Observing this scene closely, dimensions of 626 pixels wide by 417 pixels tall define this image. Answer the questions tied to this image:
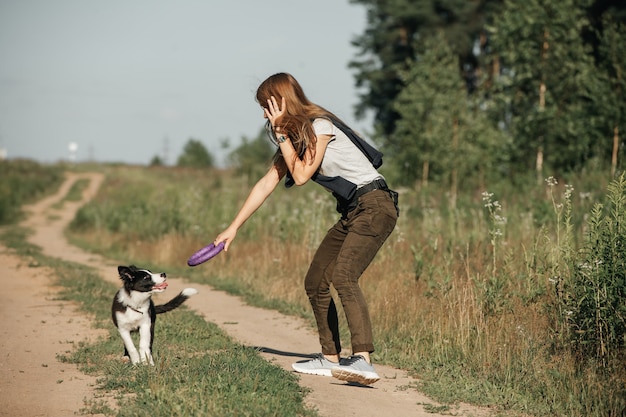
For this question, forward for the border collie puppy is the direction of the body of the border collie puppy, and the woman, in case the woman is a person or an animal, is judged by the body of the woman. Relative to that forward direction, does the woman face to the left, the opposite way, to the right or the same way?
to the right

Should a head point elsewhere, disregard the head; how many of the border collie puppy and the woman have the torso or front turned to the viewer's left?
1

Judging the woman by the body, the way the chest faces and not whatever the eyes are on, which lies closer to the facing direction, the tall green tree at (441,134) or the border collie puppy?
the border collie puppy

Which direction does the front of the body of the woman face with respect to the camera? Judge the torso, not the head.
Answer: to the viewer's left

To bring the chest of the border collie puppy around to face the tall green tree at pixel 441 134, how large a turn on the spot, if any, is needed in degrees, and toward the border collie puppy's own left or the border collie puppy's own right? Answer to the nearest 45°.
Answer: approximately 135° to the border collie puppy's own left

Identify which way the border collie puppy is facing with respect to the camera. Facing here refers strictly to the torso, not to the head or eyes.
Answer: toward the camera

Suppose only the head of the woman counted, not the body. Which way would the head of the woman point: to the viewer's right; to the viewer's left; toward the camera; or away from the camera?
to the viewer's left

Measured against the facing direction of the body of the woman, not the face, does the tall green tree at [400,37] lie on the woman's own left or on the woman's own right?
on the woman's own right

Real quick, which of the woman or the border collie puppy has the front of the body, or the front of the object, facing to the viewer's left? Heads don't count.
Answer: the woman

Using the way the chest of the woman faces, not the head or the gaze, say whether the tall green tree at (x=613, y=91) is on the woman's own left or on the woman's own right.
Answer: on the woman's own right

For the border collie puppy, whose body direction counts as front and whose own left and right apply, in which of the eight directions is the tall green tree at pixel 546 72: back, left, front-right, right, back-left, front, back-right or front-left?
back-left

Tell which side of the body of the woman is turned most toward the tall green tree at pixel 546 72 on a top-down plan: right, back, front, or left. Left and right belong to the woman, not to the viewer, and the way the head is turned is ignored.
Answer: right
